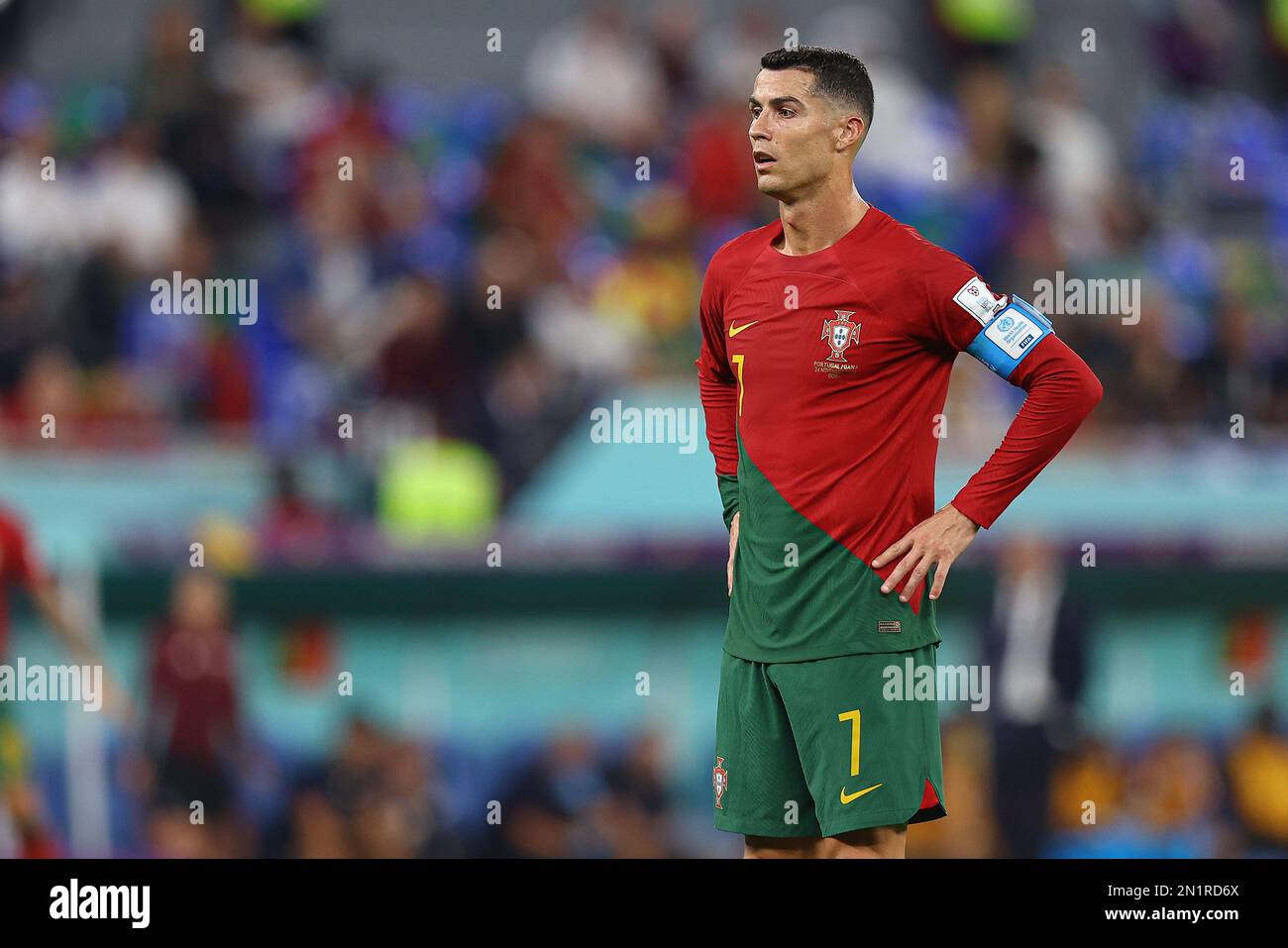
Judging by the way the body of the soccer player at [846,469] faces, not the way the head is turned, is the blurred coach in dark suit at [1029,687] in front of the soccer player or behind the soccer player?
behind

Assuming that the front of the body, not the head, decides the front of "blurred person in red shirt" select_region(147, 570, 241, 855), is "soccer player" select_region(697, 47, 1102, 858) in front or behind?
in front

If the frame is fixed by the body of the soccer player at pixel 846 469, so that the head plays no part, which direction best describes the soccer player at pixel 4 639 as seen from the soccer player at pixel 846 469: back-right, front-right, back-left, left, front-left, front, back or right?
right

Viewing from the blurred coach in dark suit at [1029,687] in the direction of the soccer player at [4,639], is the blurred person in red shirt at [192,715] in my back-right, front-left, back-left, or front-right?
front-right

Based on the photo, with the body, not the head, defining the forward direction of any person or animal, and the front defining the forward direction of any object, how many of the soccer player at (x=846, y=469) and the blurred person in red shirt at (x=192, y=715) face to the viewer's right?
0

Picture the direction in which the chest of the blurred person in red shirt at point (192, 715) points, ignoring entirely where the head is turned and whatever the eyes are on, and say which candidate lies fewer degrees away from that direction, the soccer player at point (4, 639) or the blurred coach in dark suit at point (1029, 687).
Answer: the soccer player

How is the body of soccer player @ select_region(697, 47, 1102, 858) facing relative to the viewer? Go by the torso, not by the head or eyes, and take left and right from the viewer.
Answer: facing the viewer and to the left of the viewer

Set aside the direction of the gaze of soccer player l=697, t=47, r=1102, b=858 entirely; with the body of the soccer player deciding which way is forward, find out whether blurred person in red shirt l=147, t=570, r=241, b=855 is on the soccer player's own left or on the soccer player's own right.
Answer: on the soccer player's own right

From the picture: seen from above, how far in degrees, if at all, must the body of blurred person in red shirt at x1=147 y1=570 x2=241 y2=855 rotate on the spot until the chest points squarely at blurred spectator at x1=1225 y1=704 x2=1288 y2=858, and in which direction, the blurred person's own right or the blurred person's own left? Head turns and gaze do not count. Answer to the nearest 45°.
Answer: approximately 90° to the blurred person's own left

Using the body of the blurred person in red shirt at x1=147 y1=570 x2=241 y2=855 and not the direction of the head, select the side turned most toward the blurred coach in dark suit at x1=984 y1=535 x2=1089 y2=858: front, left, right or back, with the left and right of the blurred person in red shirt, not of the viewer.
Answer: left

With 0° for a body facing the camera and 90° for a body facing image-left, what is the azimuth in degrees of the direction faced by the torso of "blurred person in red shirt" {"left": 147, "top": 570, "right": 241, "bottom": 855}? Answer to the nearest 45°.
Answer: approximately 0°

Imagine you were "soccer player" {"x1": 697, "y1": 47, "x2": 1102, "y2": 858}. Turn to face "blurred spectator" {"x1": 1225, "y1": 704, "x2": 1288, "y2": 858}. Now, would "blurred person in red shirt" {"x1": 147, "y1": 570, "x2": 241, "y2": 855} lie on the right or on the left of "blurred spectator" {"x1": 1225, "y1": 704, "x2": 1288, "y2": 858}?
left

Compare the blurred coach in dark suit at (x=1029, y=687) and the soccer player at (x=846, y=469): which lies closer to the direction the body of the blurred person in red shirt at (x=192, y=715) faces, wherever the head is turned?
the soccer player
